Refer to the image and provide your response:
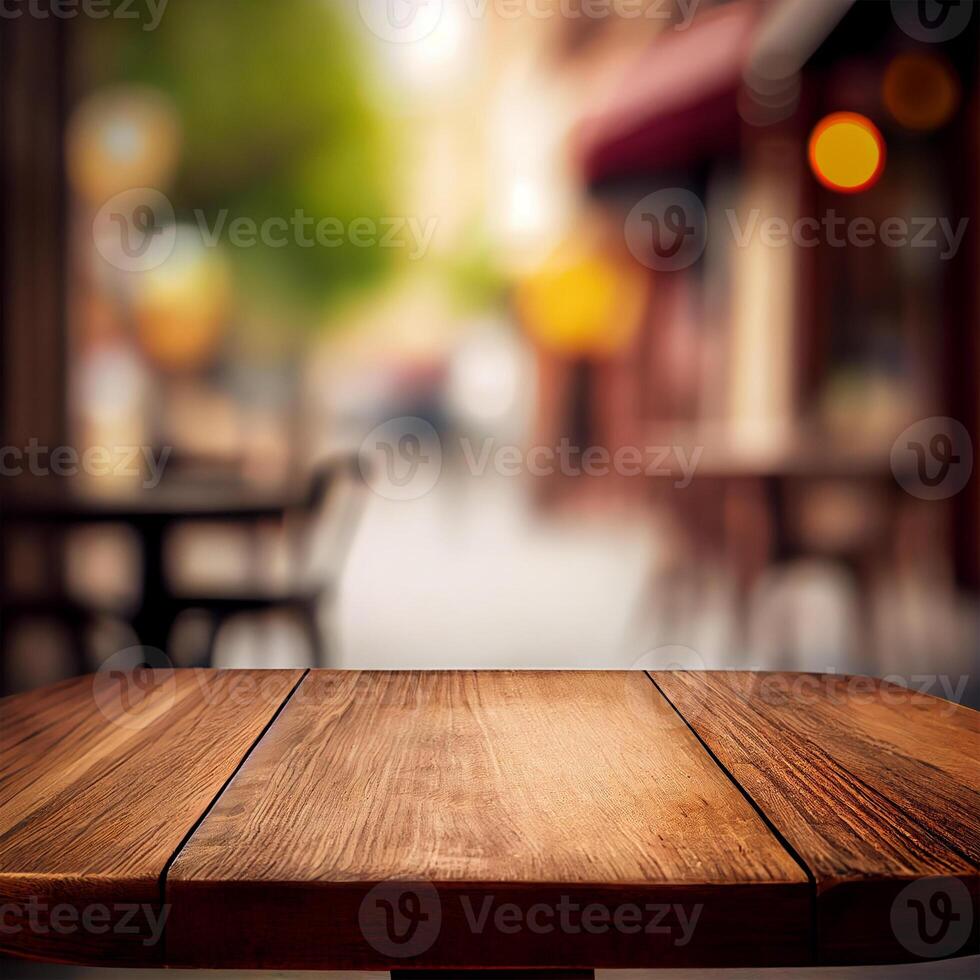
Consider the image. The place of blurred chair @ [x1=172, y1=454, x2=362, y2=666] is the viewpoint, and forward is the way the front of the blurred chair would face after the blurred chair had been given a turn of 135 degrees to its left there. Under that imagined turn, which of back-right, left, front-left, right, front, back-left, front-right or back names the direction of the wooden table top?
front-right

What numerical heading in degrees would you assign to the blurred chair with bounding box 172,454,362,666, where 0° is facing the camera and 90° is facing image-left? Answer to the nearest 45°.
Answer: approximately 90°
